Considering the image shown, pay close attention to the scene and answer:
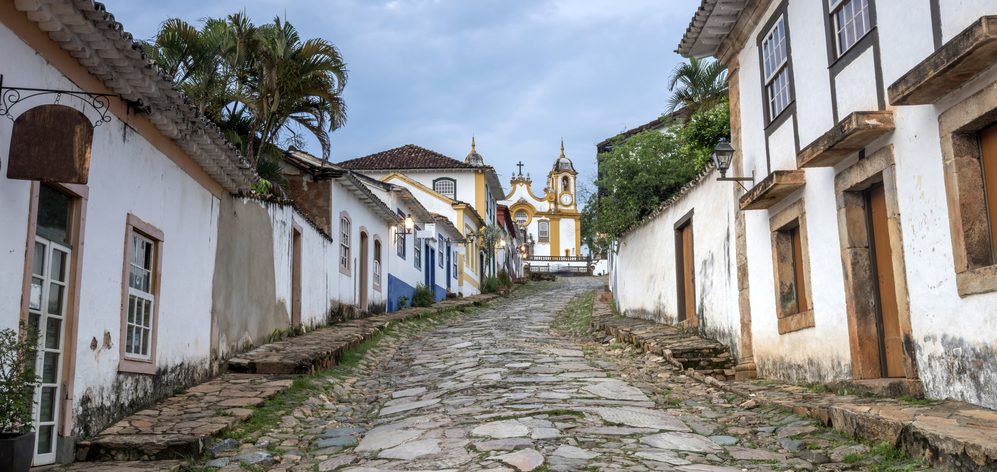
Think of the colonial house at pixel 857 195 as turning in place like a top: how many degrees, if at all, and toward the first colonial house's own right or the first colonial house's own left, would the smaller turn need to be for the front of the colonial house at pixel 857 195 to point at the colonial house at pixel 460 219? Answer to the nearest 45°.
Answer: approximately 90° to the first colonial house's own right

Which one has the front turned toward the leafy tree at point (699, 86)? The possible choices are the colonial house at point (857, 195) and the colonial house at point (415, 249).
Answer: the colonial house at point (415, 249)

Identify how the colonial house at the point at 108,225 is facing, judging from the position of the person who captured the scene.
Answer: facing the viewer and to the right of the viewer

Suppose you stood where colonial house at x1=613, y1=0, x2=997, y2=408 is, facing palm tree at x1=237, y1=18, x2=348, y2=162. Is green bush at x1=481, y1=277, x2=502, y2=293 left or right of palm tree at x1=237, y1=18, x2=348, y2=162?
right

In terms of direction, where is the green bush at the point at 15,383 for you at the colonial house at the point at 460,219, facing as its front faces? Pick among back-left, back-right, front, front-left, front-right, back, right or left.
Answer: front-right

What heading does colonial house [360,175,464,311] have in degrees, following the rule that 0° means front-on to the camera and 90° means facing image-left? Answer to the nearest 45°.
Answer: approximately 315°

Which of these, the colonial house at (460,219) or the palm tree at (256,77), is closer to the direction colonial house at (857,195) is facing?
the palm tree

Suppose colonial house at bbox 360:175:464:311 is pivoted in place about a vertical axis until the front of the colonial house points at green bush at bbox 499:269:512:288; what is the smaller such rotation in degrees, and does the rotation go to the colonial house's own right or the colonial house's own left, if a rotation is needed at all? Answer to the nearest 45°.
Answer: approximately 135° to the colonial house's own left

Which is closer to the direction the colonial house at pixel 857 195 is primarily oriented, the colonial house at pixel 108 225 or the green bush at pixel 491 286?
the colonial house
